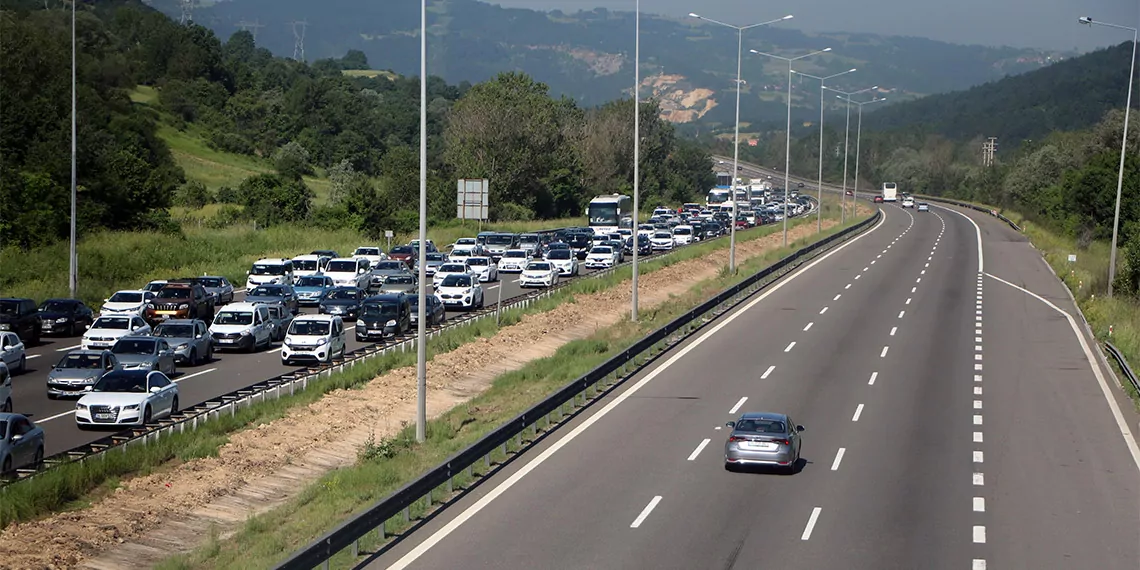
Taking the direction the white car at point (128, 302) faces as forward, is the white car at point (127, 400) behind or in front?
in front

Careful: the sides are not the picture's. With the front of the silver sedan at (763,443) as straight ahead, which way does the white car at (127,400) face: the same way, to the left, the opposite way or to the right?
the opposite way

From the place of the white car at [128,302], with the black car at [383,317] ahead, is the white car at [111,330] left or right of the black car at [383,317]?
right

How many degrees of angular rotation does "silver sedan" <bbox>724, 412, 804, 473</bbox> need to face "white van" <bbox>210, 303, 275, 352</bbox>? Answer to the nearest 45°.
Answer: approximately 45° to its left

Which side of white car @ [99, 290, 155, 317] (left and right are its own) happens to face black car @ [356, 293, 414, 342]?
left

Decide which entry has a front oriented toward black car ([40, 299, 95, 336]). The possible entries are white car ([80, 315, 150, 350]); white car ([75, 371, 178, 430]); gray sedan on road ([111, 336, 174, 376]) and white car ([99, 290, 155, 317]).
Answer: white car ([99, 290, 155, 317])

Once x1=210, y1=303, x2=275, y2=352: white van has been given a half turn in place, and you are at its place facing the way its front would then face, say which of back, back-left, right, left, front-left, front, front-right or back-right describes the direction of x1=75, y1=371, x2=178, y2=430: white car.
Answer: back-right

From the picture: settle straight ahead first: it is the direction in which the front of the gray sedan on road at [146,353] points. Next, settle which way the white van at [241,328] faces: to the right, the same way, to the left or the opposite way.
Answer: the same way

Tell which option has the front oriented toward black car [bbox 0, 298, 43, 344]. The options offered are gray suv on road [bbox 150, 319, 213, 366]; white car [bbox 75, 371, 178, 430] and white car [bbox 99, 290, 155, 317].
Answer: white car [bbox 99, 290, 155, 317]

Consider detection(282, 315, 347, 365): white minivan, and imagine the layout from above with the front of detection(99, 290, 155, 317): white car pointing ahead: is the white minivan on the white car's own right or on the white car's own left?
on the white car's own left

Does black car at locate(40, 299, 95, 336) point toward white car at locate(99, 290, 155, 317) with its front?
no

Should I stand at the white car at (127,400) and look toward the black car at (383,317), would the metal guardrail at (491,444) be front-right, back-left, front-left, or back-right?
back-right

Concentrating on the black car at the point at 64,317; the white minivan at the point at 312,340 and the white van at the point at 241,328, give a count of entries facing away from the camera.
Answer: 0

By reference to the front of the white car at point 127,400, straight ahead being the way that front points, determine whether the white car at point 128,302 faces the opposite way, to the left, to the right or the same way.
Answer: the same way

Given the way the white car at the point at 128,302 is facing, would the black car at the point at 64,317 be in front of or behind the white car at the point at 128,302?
in front

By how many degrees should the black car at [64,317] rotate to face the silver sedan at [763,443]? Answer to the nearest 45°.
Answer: approximately 90° to its left

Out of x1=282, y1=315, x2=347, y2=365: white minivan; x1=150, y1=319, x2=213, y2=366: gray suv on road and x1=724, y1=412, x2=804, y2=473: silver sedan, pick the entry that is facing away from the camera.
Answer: the silver sedan

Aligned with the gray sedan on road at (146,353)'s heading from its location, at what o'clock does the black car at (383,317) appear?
The black car is roughly at 6 o'clock from the gray sedan on road.

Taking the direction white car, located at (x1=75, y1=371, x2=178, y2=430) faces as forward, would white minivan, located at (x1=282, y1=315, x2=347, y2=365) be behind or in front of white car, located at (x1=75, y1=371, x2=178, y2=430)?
behind

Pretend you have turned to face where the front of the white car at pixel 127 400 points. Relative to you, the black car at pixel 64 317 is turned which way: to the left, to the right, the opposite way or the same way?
the same way

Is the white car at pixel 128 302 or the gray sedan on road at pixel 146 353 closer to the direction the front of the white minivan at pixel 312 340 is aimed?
the gray sedan on road

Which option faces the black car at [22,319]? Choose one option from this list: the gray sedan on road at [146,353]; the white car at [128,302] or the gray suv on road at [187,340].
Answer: the white car

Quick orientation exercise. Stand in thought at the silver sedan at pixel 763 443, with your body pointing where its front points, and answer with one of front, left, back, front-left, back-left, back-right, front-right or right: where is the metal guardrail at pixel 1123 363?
front-right

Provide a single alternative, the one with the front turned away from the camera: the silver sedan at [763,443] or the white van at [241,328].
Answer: the silver sedan

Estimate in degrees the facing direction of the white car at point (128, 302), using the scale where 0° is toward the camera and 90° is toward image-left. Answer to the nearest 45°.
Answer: approximately 45°

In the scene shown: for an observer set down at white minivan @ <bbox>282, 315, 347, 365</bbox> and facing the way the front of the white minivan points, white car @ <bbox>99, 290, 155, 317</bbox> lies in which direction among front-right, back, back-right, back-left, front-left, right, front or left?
right

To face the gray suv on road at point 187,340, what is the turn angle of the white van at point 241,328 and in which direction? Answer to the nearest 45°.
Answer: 0° — it already faces it
